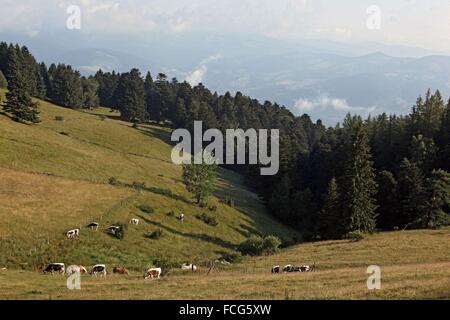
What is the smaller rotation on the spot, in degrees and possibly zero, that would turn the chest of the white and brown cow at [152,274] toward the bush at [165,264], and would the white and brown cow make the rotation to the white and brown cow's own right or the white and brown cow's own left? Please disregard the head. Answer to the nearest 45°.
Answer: approximately 90° to the white and brown cow's own right

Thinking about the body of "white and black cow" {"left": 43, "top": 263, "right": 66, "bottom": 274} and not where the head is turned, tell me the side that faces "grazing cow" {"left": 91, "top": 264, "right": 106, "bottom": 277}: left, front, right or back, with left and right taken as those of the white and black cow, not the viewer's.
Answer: back

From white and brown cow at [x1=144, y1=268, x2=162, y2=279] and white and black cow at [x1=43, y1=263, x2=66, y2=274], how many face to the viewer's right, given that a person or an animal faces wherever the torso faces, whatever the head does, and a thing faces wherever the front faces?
0

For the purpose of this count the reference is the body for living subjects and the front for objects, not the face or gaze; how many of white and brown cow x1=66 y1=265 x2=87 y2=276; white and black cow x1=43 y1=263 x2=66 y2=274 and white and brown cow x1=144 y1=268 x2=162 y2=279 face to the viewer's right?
1

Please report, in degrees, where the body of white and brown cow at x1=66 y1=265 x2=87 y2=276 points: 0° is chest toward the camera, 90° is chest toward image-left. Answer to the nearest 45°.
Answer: approximately 270°

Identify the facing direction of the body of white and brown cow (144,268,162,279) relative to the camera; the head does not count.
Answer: to the viewer's left

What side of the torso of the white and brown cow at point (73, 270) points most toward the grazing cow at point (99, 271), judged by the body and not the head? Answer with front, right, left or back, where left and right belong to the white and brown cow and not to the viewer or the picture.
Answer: front

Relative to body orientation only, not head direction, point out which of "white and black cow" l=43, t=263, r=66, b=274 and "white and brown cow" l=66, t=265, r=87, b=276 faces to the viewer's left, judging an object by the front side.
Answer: "white and black cow" l=43, t=263, r=66, b=274

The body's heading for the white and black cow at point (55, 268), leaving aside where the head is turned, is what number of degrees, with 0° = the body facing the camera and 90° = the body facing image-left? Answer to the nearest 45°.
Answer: approximately 90°

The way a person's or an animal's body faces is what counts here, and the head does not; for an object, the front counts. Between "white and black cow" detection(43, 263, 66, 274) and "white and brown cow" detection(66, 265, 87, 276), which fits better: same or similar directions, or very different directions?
very different directions

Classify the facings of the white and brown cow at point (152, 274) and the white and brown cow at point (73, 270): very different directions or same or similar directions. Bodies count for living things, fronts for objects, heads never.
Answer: very different directions

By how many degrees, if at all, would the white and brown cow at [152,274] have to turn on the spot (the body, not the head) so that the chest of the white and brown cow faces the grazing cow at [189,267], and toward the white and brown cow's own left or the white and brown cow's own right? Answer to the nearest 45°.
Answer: approximately 135° to the white and brown cow's own right

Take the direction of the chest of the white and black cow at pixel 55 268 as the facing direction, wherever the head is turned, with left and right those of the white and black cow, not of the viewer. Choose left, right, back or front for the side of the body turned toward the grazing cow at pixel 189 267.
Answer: back

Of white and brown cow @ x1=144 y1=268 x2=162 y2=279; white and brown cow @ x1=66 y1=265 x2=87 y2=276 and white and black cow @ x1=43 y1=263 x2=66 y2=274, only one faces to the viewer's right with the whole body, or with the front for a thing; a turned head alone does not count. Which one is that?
white and brown cow @ x1=66 y1=265 x2=87 y2=276
